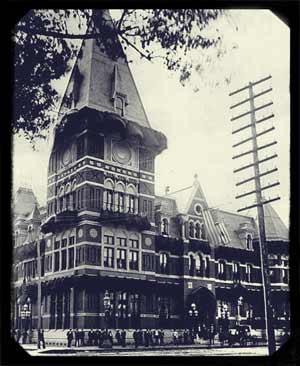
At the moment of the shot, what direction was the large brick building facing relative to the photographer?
facing the viewer and to the right of the viewer
